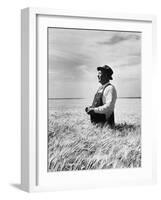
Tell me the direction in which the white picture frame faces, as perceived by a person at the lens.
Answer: facing the viewer and to the right of the viewer

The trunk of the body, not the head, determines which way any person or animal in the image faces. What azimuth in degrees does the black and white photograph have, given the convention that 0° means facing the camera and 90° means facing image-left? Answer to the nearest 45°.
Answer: approximately 315°
